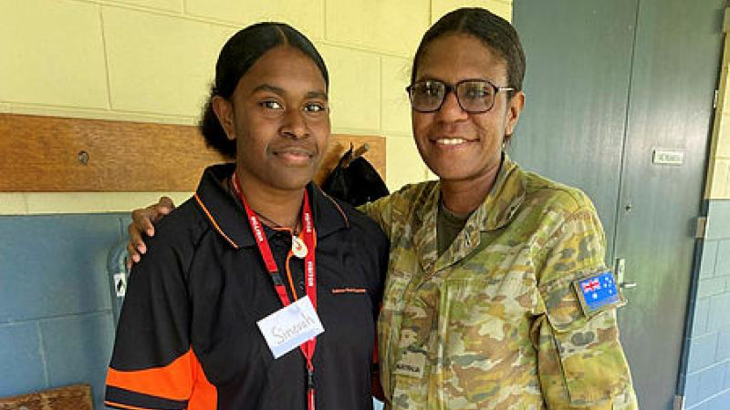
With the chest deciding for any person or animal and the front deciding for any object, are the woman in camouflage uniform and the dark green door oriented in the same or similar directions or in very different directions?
same or similar directions

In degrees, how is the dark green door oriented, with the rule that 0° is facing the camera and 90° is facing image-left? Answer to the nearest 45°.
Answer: approximately 0°

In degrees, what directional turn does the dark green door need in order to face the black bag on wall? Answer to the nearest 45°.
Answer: approximately 45° to its right

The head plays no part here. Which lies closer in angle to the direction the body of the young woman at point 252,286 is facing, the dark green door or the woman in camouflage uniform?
the woman in camouflage uniform

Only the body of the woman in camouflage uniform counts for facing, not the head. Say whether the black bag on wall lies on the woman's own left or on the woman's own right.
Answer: on the woman's own right

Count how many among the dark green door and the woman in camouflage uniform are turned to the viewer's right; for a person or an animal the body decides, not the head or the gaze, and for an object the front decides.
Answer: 0

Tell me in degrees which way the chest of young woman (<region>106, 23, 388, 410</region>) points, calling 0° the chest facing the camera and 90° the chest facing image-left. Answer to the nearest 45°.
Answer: approximately 315°

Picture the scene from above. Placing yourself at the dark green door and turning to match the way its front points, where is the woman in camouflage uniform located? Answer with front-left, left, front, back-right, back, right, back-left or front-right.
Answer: front

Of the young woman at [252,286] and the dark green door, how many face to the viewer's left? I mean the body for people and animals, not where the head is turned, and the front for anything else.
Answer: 0

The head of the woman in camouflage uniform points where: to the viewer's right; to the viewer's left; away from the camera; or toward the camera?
toward the camera

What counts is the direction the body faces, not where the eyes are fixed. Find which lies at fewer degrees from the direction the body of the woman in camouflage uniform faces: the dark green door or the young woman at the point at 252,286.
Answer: the young woman
